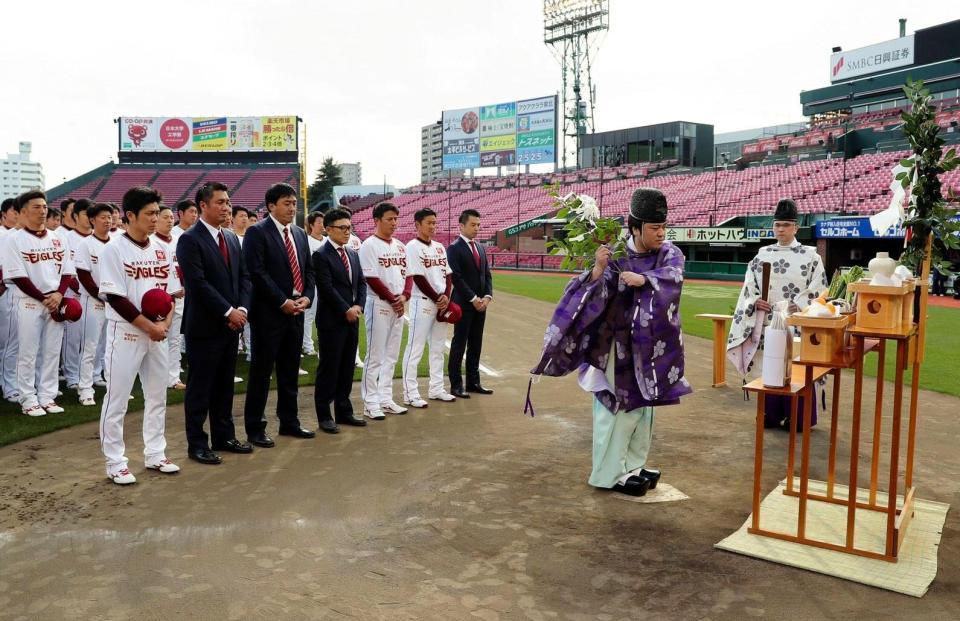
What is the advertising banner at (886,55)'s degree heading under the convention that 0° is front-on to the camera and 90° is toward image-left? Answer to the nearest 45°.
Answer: approximately 45°

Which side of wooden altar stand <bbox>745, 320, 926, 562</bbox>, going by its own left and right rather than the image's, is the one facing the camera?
left

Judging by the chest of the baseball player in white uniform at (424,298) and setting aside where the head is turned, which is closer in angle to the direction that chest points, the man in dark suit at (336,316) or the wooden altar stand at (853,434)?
the wooden altar stand

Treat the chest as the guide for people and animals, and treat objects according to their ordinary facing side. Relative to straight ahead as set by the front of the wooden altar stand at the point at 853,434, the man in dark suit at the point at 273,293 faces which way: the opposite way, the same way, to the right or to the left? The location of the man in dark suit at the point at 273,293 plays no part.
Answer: the opposite way

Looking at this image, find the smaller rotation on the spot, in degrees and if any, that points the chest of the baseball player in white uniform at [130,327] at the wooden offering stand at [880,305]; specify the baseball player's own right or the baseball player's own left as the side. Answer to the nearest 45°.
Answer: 0° — they already face it

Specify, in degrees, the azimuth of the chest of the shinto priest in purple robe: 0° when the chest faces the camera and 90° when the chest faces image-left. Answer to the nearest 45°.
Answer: approximately 315°

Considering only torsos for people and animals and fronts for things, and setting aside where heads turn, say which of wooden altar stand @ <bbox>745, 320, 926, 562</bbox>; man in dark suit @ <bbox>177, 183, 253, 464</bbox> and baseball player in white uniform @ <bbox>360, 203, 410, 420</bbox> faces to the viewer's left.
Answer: the wooden altar stand

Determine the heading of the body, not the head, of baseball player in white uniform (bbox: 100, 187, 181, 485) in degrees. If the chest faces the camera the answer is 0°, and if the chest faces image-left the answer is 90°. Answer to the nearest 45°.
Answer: approximately 315°

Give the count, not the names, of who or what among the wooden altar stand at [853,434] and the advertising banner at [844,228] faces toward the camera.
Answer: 1
